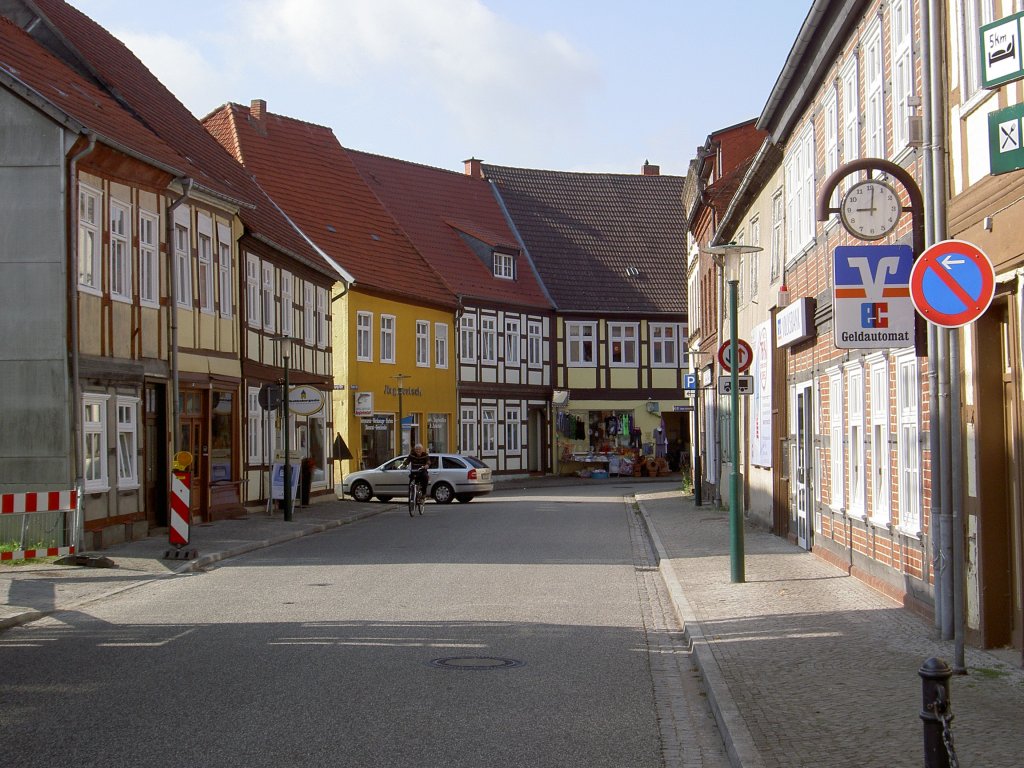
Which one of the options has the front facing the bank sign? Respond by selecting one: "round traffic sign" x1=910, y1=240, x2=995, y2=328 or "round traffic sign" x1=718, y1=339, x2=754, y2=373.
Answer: "round traffic sign" x1=718, y1=339, x2=754, y2=373

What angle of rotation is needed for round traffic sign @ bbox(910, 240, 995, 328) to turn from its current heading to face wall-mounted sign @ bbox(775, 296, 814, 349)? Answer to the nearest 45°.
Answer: approximately 180°

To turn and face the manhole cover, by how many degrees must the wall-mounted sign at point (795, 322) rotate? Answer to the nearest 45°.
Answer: approximately 45° to its left

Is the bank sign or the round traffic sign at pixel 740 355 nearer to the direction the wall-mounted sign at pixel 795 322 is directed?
the round traffic sign

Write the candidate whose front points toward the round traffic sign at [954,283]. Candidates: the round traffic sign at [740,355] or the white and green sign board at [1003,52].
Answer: the round traffic sign at [740,355]

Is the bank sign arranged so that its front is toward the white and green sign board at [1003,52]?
yes

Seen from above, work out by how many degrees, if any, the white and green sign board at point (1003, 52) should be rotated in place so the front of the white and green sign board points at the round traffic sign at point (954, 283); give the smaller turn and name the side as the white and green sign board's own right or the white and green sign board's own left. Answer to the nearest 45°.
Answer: approximately 135° to the white and green sign board's own right

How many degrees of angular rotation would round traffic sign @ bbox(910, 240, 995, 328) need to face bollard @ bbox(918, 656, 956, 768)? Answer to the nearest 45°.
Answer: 0° — it already faces it

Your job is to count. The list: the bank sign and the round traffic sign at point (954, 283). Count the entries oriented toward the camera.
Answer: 2

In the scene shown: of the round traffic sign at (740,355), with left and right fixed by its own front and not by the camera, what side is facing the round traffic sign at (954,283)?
front

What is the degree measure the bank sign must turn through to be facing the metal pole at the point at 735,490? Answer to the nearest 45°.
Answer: approximately 180°
